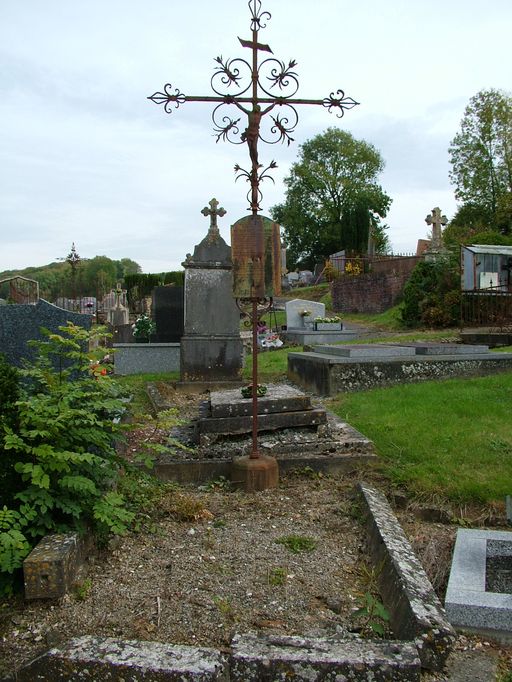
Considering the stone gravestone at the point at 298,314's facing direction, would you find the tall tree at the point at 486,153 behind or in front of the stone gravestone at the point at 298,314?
behind

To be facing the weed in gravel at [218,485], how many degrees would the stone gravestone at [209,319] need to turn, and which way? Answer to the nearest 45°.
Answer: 0° — it already faces it

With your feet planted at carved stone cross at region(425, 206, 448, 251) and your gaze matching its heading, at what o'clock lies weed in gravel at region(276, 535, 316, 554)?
The weed in gravel is roughly at 12 o'clock from the carved stone cross.

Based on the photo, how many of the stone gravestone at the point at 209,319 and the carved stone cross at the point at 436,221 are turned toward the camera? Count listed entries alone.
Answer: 2

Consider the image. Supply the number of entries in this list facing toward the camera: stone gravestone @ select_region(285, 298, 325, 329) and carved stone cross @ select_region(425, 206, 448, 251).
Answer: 2

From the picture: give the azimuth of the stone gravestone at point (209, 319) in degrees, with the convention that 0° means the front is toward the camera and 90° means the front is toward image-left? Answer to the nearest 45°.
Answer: approximately 0°

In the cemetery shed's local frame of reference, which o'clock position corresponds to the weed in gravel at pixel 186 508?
The weed in gravel is roughly at 12 o'clock from the cemetery shed.

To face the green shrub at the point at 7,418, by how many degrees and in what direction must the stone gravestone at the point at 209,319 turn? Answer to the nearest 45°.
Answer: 0° — it already faces it

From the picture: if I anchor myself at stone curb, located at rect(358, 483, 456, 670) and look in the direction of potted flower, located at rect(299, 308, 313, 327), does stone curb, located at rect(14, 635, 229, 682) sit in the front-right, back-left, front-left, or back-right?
back-left

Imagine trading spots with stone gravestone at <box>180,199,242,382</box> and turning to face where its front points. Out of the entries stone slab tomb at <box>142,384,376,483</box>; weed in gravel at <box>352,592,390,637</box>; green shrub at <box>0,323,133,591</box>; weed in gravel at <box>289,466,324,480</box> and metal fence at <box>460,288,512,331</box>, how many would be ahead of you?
4

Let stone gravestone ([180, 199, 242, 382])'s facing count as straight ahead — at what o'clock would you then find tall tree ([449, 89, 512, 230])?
The tall tree is roughly at 7 o'clock from the stone gravestone.
